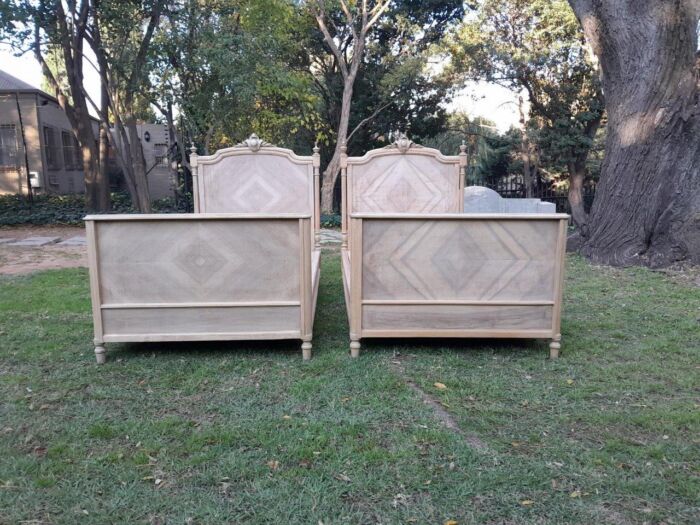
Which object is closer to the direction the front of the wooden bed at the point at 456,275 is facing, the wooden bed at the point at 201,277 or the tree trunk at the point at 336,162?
the wooden bed

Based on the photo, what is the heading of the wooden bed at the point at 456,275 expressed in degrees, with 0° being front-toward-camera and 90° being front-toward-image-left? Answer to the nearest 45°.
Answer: approximately 0°

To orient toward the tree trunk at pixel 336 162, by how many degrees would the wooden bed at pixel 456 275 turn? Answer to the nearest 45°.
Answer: approximately 180°

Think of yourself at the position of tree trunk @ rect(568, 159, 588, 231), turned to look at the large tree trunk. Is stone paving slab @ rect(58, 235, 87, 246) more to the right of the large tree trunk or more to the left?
right

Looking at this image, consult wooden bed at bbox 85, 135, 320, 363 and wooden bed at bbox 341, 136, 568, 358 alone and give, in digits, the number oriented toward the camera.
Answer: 2

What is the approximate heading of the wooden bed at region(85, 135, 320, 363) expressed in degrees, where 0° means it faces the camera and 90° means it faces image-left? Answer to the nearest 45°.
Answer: approximately 0°

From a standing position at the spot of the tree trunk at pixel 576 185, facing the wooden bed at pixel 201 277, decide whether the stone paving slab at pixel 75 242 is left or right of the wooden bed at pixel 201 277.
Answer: right
